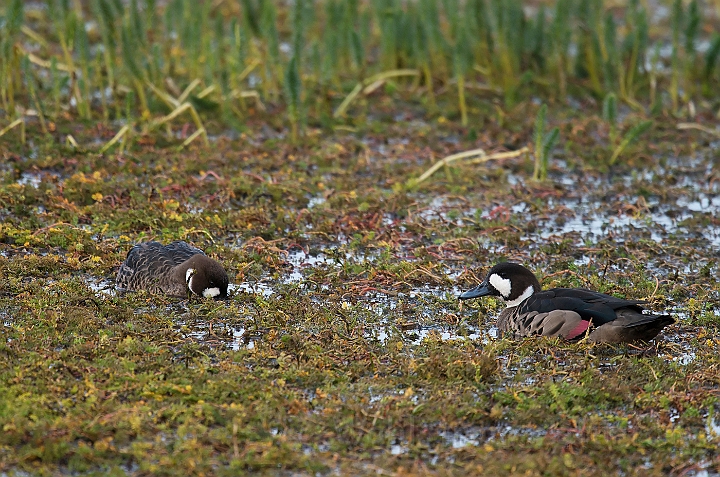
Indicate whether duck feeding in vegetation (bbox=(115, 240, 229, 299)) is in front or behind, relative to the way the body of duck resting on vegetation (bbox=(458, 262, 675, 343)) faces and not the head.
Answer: in front

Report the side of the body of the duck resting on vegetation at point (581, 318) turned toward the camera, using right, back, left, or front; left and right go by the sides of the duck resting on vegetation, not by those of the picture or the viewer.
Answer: left

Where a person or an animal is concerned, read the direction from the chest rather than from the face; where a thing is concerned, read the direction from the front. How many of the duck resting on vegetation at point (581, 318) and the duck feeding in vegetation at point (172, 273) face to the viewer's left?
1

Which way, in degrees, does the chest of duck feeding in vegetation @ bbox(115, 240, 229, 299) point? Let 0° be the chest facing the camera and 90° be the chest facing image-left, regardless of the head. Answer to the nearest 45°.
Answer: approximately 315°

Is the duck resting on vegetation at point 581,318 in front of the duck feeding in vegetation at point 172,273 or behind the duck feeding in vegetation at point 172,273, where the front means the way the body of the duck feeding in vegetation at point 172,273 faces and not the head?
in front

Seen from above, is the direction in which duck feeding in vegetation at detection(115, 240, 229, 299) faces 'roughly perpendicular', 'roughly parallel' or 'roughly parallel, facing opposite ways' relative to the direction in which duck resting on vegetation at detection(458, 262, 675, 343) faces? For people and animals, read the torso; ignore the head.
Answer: roughly parallel, facing opposite ways
